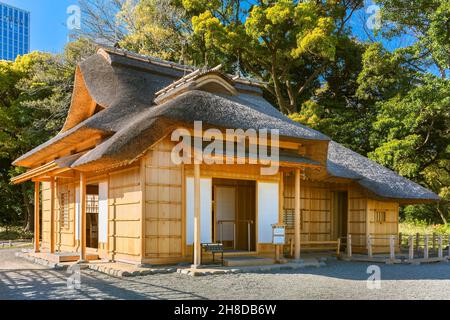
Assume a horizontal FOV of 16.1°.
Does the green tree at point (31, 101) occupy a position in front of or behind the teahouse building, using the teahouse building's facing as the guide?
behind

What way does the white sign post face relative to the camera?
toward the camera

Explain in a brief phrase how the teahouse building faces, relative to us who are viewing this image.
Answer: facing the viewer and to the right of the viewer
